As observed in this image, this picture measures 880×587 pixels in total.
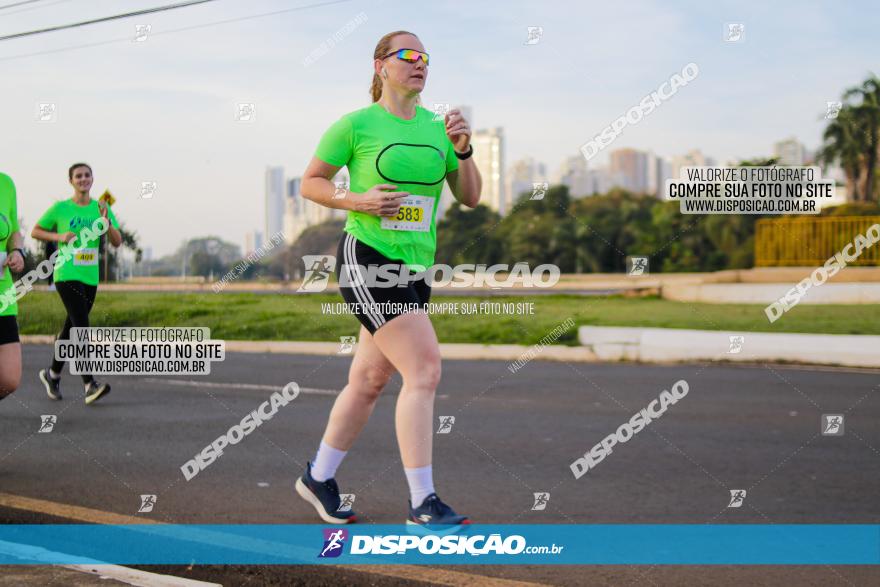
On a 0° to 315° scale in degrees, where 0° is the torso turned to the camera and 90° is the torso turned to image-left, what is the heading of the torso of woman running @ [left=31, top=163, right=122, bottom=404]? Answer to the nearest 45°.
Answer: approximately 315°

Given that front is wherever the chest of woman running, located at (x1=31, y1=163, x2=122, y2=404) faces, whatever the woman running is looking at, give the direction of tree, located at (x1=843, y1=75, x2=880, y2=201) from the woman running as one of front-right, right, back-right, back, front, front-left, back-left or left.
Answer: left

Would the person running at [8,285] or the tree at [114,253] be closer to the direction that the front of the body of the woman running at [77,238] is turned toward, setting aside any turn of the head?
the person running

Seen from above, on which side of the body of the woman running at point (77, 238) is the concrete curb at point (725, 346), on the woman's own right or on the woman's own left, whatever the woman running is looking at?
on the woman's own left

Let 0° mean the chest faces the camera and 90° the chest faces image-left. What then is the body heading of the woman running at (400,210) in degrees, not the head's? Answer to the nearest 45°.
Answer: approximately 315°

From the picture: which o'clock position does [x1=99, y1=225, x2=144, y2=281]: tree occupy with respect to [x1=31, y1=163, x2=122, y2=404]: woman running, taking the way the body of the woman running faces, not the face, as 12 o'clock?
The tree is roughly at 8 o'clock from the woman running.

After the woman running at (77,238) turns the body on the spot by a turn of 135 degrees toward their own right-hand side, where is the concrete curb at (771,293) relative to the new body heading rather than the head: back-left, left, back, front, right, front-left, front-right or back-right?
back-right

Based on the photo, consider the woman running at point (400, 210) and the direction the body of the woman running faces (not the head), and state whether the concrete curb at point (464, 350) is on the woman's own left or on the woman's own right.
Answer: on the woman's own left

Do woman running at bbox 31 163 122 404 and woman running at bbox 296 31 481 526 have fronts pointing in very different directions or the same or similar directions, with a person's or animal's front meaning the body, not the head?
same or similar directions

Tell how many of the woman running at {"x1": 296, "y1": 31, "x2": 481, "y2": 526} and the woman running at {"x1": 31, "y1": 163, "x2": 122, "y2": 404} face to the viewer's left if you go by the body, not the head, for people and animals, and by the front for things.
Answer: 0
